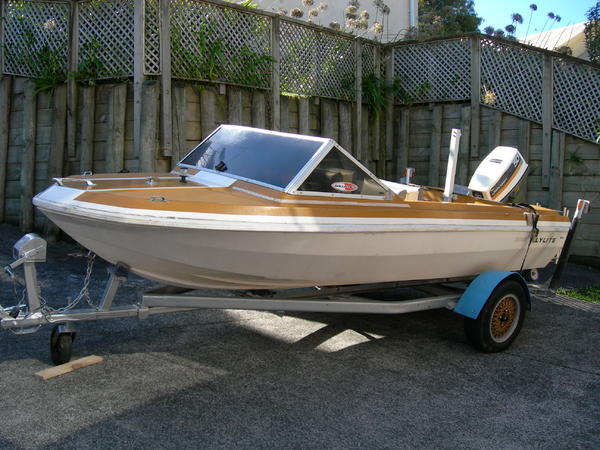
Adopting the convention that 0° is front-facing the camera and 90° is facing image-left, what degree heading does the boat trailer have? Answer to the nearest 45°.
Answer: approximately 45°

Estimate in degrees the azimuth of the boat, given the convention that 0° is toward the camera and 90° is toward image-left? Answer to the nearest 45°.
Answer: approximately 45°

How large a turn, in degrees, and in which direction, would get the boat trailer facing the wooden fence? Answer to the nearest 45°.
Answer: approximately 135° to its right
